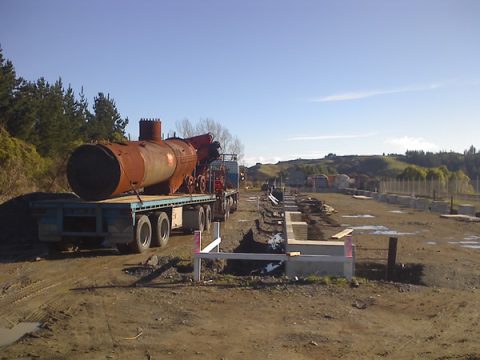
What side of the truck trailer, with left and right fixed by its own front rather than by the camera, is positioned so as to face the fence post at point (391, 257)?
right

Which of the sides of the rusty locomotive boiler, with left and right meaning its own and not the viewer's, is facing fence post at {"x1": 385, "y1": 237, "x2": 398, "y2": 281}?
left

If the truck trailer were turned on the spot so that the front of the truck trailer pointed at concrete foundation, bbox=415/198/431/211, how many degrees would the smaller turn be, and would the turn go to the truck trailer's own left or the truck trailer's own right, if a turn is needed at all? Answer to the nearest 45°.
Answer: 0° — it already faces it

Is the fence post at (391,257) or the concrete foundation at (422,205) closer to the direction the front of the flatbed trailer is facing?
the concrete foundation

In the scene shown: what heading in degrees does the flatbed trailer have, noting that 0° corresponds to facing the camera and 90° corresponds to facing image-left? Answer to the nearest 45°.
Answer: approximately 225°

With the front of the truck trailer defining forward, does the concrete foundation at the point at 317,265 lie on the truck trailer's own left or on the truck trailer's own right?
on the truck trailer's own right

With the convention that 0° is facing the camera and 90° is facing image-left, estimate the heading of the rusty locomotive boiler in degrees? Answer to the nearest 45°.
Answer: approximately 45°

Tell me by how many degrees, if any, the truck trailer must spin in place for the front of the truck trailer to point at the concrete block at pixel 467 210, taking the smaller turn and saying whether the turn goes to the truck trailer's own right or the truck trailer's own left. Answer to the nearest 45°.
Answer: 0° — it already faces it

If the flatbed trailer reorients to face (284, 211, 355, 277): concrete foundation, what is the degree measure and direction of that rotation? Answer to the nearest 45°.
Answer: approximately 90° to its right

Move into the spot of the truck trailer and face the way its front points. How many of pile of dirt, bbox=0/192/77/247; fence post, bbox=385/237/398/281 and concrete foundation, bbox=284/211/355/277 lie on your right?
2
